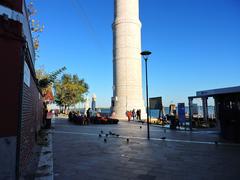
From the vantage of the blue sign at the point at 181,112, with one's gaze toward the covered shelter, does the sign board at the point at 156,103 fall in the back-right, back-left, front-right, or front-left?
back-left

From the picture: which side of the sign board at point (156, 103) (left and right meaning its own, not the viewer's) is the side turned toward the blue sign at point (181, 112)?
left

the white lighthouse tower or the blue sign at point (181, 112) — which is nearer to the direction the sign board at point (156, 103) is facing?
the blue sign

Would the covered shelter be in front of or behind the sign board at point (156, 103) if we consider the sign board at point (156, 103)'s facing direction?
in front

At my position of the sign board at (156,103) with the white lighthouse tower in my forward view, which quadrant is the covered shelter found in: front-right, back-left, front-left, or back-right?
back-right

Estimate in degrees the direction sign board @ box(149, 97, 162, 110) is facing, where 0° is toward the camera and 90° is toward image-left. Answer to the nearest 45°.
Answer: approximately 0°
